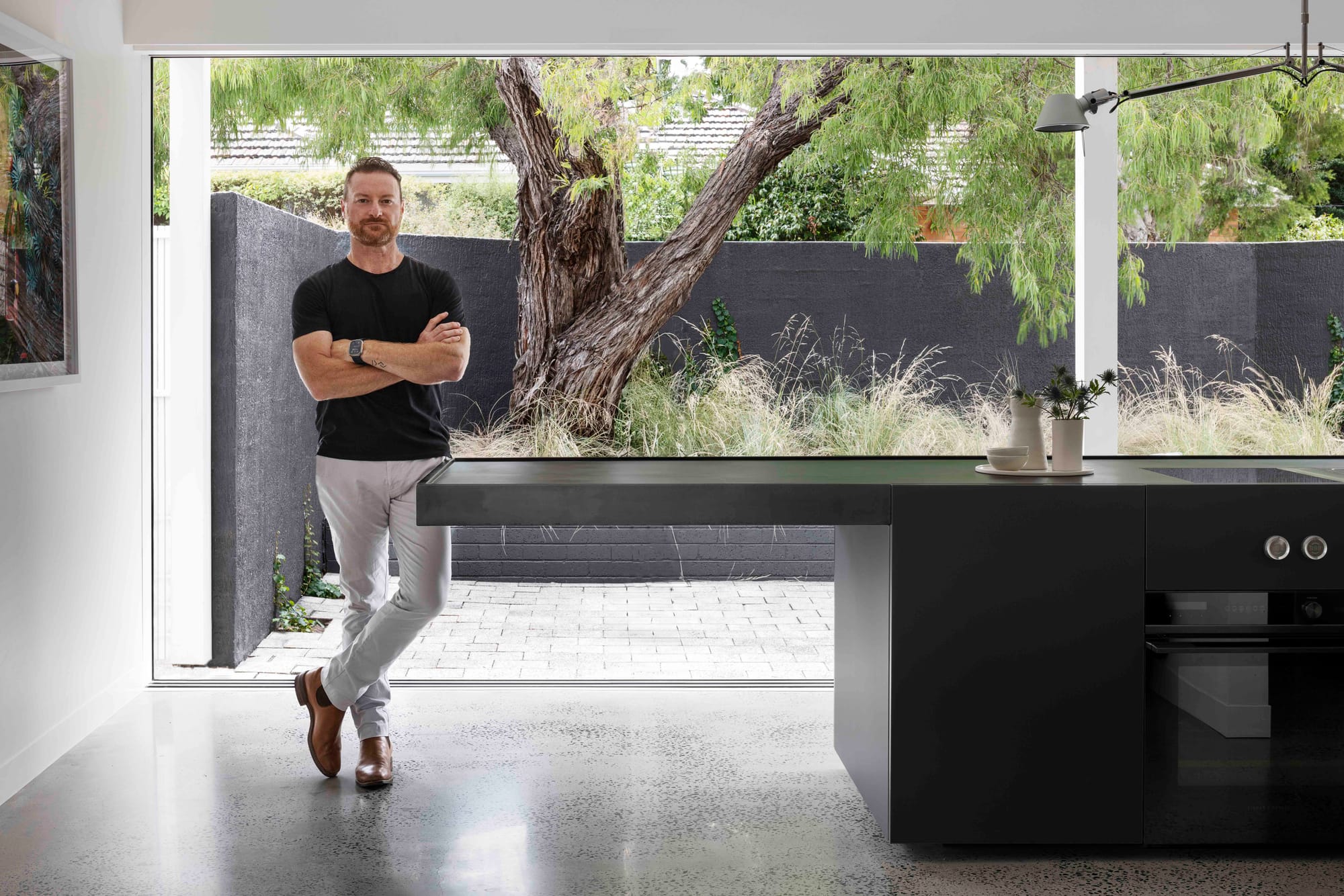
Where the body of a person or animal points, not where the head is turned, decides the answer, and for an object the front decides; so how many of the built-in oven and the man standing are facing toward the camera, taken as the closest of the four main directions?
2

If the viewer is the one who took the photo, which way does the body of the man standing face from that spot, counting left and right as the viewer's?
facing the viewer

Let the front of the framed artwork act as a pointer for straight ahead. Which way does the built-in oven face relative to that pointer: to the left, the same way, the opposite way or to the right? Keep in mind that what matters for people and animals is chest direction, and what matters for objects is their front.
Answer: to the right

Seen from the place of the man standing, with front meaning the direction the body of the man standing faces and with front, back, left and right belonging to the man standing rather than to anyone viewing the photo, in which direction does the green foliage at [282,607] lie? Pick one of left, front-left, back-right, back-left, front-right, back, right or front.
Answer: back

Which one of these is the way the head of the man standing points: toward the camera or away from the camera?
toward the camera

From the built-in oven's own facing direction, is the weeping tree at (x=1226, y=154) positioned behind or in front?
behind

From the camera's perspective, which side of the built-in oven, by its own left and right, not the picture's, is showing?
front

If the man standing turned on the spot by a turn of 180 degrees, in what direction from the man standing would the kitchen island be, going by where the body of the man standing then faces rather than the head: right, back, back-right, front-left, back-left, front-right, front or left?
back-right

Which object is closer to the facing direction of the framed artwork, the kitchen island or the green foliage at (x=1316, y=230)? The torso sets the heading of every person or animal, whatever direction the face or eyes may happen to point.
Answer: the kitchen island
